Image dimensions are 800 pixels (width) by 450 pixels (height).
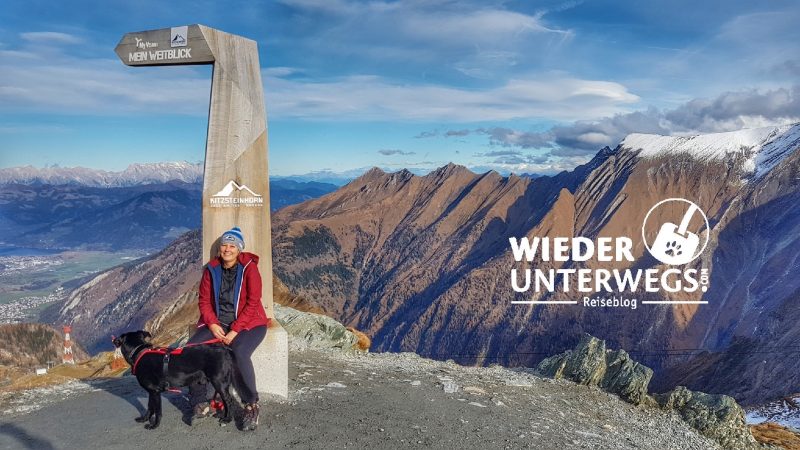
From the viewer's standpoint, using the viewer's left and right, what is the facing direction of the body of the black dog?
facing to the left of the viewer

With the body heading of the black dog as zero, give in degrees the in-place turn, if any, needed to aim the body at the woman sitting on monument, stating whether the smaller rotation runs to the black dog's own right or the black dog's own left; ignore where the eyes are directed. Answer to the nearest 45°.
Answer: approximately 135° to the black dog's own right
